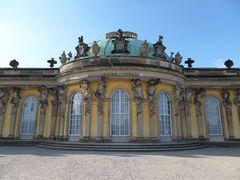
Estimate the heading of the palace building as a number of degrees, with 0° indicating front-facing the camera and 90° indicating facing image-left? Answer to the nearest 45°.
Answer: approximately 0°
